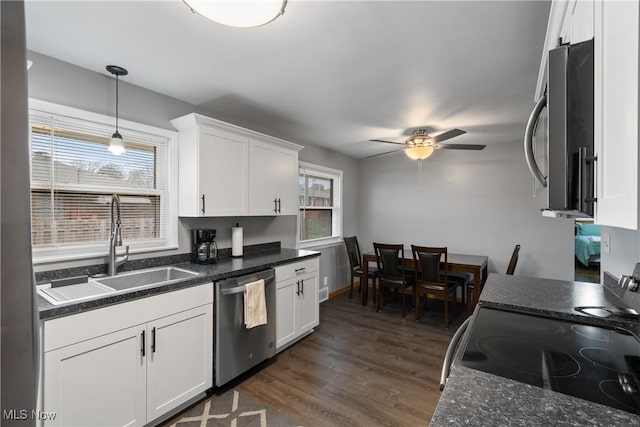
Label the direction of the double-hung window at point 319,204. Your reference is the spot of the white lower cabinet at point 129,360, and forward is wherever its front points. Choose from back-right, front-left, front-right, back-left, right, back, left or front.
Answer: left

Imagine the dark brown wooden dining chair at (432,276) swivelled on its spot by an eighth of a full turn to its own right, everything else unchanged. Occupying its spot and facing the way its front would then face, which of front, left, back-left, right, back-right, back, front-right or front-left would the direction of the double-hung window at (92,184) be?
back-right

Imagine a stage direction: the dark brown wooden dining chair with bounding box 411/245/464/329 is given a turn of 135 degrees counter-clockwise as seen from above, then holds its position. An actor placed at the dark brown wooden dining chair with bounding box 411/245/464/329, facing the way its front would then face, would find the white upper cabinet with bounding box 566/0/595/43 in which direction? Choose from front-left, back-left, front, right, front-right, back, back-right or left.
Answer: left

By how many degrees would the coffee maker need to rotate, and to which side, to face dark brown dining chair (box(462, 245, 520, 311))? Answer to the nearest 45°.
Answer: approximately 45° to its left

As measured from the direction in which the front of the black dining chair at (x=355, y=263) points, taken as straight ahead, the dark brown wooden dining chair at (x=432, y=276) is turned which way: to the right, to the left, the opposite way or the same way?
to the left

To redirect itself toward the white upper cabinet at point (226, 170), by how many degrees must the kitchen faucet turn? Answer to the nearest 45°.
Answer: approximately 45° to its left

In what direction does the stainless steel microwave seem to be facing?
to the viewer's left

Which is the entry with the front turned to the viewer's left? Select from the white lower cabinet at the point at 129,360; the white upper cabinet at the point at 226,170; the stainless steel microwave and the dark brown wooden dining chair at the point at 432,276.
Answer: the stainless steel microwave

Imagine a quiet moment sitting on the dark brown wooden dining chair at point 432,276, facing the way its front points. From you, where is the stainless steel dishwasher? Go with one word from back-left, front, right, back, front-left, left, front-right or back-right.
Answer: back

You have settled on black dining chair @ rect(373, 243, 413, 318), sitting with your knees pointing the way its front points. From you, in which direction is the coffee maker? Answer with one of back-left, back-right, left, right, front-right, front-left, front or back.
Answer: back

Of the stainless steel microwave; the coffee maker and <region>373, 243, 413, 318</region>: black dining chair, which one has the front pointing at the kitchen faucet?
the stainless steel microwave
